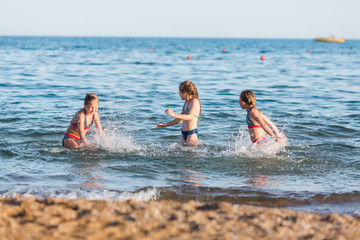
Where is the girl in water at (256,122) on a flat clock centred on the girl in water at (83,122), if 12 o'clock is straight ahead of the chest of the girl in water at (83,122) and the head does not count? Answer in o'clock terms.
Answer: the girl in water at (256,122) is roughly at 11 o'clock from the girl in water at (83,122).

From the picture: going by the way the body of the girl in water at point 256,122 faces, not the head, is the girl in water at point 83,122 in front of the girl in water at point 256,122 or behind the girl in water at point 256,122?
in front

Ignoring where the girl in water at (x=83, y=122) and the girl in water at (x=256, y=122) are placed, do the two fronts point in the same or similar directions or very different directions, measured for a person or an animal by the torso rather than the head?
very different directions

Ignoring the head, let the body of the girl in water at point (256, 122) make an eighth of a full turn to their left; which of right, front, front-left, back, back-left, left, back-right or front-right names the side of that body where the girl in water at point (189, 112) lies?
front-right

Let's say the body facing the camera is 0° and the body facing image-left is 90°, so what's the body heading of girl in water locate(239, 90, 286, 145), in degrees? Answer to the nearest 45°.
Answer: approximately 90°

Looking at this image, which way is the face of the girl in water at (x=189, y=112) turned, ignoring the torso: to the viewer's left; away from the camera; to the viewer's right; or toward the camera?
to the viewer's left

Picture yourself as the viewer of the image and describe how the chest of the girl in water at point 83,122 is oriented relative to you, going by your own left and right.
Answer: facing the viewer and to the right of the viewer

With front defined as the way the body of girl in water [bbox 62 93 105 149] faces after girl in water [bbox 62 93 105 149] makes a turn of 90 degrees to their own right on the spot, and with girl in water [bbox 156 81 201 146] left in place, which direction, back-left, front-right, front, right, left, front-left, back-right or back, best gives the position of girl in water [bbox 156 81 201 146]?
back-left
